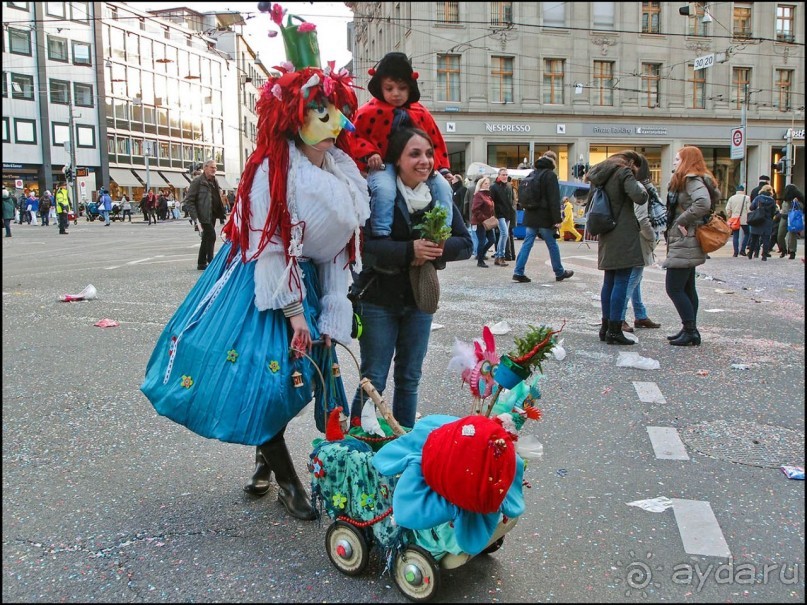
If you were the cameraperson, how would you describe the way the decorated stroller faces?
facing the viewer and to the right of the viewer

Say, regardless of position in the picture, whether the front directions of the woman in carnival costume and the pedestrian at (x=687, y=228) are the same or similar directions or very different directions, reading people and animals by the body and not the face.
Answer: very different directions

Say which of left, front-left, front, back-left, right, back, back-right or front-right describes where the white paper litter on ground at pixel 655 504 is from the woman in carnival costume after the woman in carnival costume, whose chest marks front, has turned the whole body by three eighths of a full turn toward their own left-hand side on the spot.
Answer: right

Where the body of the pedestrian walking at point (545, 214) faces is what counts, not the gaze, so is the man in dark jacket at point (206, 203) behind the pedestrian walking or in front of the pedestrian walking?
behind

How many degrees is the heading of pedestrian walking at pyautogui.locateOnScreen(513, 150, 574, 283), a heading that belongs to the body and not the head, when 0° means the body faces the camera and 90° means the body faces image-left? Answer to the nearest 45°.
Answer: approximately 270°

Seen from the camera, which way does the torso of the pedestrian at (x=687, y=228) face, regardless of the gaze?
to the viewer's left

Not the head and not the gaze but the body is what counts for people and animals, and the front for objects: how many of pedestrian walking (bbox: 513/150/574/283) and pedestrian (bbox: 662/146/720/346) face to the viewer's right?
1

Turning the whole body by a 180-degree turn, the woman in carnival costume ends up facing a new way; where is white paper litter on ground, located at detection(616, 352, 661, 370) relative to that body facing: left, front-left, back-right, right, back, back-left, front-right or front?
right

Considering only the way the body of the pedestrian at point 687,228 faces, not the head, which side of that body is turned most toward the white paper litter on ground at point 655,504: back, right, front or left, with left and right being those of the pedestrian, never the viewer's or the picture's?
left
